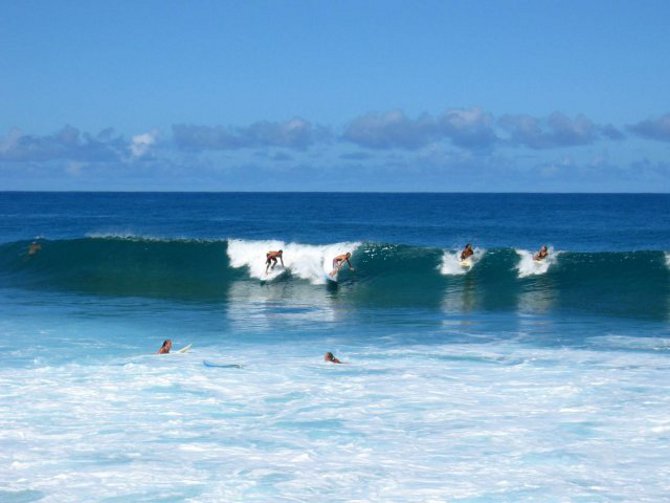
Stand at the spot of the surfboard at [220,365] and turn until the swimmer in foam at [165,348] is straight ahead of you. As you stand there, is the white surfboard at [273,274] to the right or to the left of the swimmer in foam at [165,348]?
right
